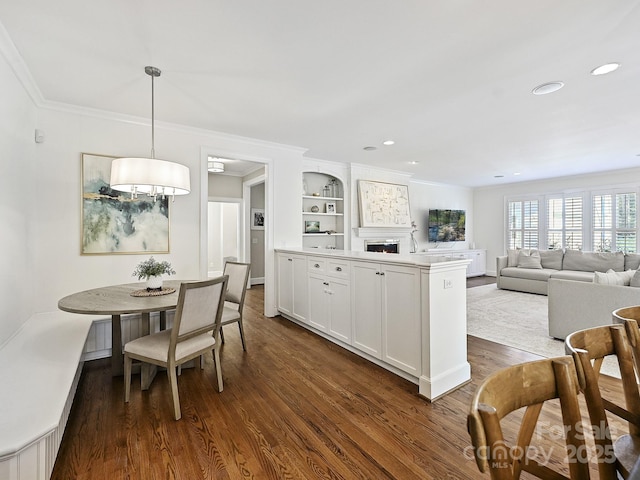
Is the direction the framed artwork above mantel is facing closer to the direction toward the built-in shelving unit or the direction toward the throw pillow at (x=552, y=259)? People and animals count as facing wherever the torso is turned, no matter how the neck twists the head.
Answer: the throw pillow

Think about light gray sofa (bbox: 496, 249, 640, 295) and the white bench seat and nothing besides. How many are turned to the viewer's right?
1

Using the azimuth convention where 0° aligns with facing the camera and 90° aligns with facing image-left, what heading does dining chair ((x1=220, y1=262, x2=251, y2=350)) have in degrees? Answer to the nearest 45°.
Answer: approximately 45°

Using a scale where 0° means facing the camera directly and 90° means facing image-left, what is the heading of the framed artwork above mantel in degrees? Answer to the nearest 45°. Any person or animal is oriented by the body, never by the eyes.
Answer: approximately 315°

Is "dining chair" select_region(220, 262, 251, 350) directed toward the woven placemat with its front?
yes

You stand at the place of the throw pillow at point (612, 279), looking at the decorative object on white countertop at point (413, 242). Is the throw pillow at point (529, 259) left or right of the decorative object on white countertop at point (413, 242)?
right

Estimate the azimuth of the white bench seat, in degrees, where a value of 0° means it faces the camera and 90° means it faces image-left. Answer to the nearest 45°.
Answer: approximately 270°

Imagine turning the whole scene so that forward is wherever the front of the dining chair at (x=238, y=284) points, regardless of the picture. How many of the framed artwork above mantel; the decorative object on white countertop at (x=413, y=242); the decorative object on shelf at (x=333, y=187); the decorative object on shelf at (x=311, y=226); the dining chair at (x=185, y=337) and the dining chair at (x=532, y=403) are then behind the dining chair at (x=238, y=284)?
4

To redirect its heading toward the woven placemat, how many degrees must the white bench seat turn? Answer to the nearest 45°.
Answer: approximately 45° to its left
